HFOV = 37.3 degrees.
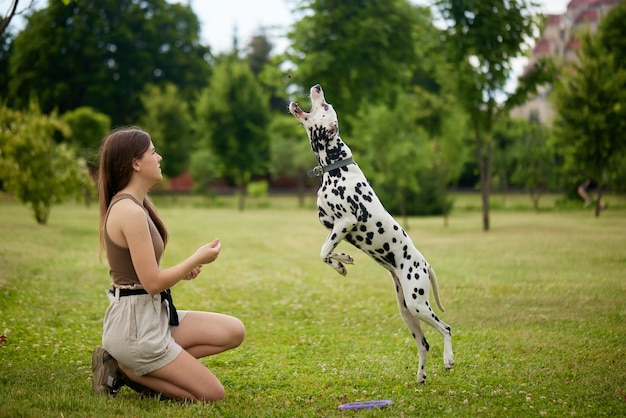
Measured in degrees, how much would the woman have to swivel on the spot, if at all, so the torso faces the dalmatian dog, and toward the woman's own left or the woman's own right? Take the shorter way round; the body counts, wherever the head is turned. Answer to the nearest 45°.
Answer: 0° — they already face it

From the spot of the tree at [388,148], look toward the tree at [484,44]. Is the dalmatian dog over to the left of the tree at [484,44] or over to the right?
right

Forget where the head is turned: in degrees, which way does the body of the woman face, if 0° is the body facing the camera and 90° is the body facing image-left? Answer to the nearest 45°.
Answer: approximately 270°

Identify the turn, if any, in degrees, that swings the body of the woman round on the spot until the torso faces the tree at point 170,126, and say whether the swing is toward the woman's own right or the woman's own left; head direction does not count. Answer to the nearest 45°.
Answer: approximately 90° to the woman's own left

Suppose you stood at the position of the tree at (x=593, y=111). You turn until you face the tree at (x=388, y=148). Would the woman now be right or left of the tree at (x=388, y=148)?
left

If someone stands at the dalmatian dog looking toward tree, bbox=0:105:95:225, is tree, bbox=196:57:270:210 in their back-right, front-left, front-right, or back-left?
front-right

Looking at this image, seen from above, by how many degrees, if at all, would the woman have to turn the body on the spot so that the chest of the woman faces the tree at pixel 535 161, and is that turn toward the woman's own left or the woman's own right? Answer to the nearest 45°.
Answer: approximately 45° to the woman's own left

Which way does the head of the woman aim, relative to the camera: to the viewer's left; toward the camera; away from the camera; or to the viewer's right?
to the viewer's right

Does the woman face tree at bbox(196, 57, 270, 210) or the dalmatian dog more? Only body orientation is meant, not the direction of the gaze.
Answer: the dalmatian dog
